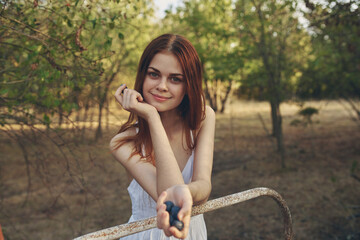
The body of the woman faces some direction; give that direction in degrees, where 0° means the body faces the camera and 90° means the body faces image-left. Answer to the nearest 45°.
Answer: approximately 0°

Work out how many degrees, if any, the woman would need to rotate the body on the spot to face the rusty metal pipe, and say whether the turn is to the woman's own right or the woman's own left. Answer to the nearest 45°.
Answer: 0° — they already face it

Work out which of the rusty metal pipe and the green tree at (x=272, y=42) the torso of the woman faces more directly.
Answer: the rusty metal pipe

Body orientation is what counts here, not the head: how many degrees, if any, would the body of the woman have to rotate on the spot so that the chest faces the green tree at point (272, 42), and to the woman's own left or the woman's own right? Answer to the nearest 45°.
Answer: approximately 135° to the woman's own left
